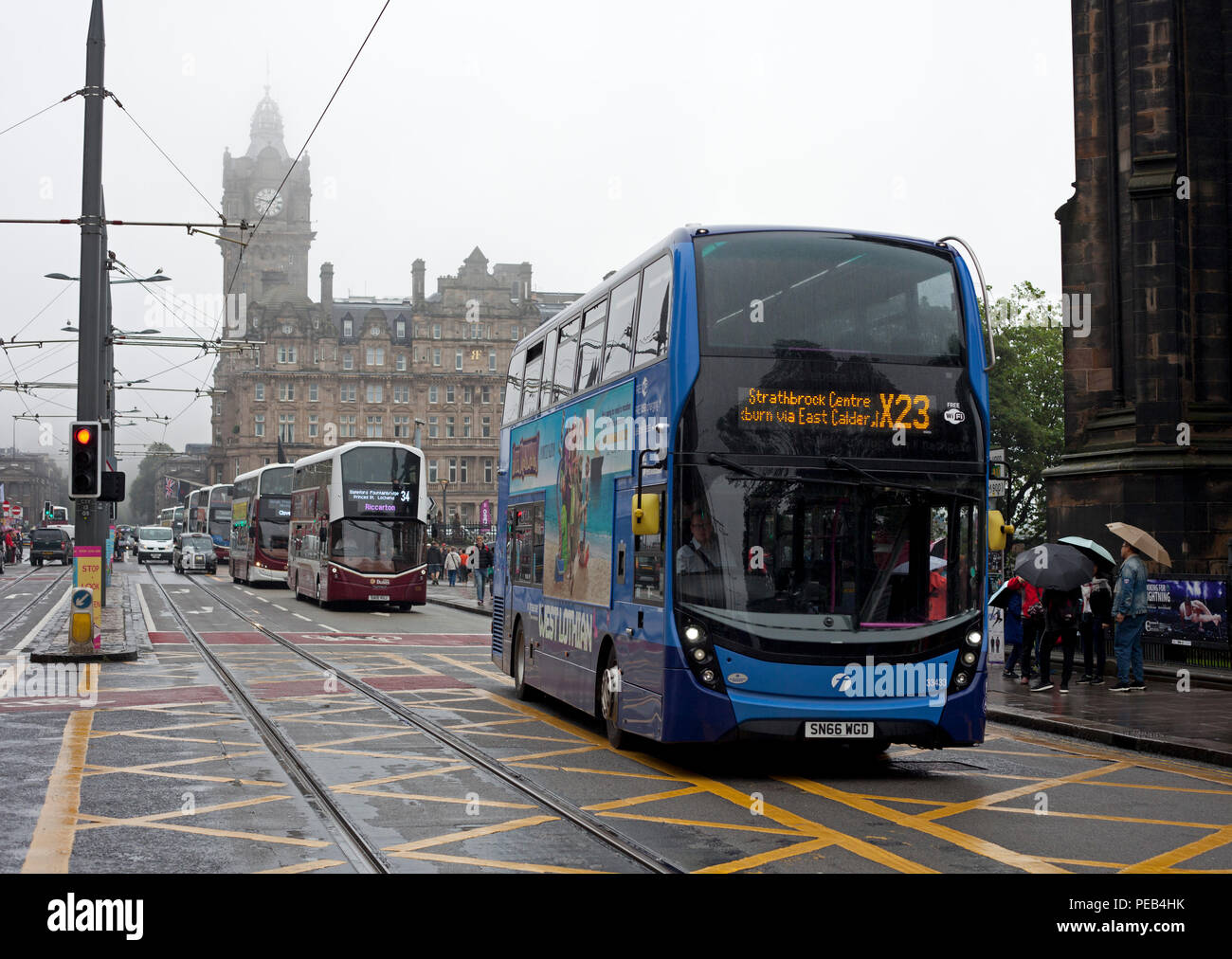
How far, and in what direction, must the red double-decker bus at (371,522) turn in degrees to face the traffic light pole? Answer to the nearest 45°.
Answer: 0° — it already faces it

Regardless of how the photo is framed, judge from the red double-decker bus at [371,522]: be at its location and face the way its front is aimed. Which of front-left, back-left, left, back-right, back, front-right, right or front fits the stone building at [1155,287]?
front-left

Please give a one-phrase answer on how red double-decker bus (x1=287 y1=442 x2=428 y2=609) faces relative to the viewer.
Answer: facing the viewer

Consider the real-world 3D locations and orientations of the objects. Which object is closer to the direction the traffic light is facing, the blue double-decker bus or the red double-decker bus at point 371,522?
the blue double-decker bus

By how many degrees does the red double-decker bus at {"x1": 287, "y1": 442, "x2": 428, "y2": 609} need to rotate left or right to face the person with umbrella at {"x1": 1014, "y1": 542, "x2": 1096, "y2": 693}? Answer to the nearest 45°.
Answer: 0° — it already faces them

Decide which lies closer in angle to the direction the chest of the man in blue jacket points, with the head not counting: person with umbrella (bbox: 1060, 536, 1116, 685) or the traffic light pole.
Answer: the traffic light pole

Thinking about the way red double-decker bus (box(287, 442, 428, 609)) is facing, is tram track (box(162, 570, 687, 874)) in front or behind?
in front

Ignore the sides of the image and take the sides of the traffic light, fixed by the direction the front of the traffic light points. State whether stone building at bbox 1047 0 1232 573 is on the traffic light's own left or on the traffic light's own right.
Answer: on the traffic light's own left

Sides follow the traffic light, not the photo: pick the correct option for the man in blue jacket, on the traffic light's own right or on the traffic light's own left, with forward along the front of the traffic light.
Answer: on the traffic light's own left

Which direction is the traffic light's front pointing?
toward the camera
